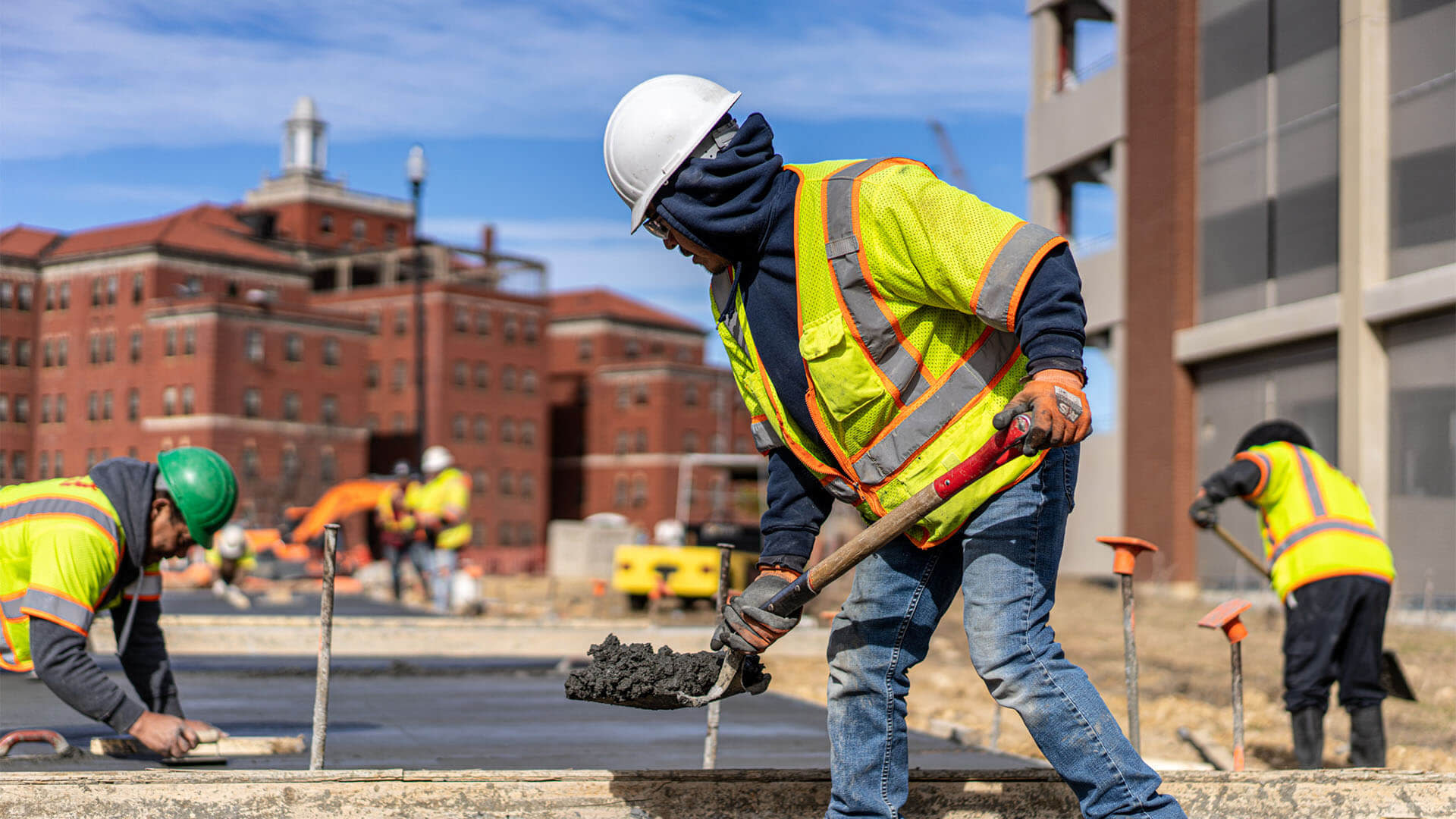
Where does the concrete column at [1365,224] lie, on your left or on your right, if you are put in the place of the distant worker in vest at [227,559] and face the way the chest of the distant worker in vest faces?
on your left

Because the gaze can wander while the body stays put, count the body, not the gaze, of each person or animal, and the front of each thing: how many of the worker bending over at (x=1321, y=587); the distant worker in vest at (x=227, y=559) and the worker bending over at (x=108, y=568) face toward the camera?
1

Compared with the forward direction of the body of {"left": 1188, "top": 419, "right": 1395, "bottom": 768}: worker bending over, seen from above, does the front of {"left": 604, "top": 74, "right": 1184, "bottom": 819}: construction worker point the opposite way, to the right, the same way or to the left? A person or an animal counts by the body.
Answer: to the left

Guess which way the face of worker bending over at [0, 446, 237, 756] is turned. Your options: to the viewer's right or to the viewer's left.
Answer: to the viewer's right

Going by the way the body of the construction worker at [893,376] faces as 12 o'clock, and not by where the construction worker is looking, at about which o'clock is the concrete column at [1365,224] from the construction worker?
The concrete column is roughly at 5 o'clock from the construction worker.

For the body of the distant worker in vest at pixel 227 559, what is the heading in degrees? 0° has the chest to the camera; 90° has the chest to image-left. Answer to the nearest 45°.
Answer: approximately 0°

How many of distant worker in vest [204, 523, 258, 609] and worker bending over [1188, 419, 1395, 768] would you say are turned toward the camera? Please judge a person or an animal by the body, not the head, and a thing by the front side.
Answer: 1

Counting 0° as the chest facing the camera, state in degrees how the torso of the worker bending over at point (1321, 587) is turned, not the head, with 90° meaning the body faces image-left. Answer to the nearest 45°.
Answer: approximately 135°

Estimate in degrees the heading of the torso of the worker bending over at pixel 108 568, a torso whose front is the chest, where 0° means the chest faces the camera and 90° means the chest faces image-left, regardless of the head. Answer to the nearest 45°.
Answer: approximately 270°

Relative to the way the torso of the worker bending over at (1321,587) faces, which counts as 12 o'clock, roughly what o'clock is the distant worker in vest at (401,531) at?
The distant worker in vest is roughly at 12 o'clock from the worker bending over.

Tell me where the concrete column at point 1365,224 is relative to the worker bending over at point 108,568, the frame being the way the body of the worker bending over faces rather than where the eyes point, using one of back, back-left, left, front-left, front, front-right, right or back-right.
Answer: front-left

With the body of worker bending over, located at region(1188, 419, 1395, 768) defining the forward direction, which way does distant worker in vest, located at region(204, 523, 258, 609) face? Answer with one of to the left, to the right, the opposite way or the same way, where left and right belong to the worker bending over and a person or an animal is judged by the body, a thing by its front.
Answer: the opposite way
